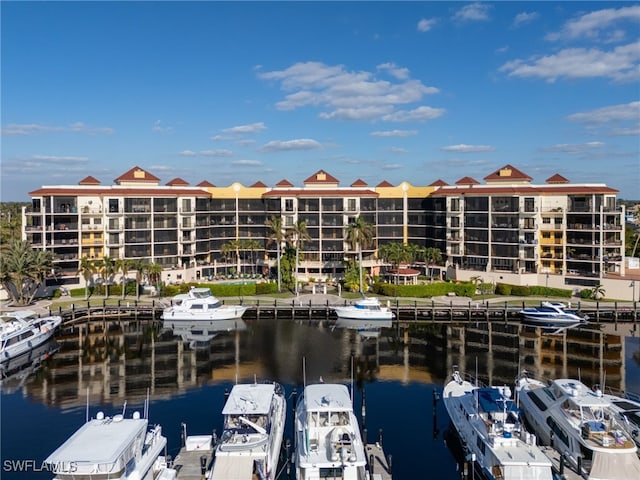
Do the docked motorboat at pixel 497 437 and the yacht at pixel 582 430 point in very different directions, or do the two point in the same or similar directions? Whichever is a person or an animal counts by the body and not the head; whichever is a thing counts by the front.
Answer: same or similar directions

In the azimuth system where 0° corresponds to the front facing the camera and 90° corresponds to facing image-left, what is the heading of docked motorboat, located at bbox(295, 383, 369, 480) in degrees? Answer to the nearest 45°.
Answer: approximately 180°

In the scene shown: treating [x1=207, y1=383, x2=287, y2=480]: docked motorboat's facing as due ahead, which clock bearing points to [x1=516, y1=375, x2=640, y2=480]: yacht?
The yacht is roughly at 3 o'clock from the docked motorboat.

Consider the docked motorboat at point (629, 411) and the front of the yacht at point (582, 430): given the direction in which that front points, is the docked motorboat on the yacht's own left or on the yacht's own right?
on the yacht's own right

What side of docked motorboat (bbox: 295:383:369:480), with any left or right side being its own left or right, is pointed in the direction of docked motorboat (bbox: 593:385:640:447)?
right

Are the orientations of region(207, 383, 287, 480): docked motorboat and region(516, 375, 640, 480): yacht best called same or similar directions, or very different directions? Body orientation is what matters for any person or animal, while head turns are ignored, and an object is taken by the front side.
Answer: same or similar directions

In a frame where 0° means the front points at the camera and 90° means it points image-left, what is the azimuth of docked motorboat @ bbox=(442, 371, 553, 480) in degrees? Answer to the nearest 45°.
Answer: approximately 135°

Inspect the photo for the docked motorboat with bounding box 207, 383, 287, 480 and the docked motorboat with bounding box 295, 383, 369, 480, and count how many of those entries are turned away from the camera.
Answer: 2

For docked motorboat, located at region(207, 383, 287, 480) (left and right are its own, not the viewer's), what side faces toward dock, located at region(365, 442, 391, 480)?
right

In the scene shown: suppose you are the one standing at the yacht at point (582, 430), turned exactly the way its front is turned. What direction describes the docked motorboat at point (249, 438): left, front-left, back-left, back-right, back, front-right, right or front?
left

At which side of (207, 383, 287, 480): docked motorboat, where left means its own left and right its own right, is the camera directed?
back

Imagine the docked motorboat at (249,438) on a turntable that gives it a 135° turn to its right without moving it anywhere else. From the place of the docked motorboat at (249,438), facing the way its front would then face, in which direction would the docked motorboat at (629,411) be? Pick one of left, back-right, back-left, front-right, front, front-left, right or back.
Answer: front-left

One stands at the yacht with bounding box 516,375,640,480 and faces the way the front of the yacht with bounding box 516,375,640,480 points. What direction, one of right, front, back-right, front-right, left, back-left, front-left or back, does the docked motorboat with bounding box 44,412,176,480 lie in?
left
